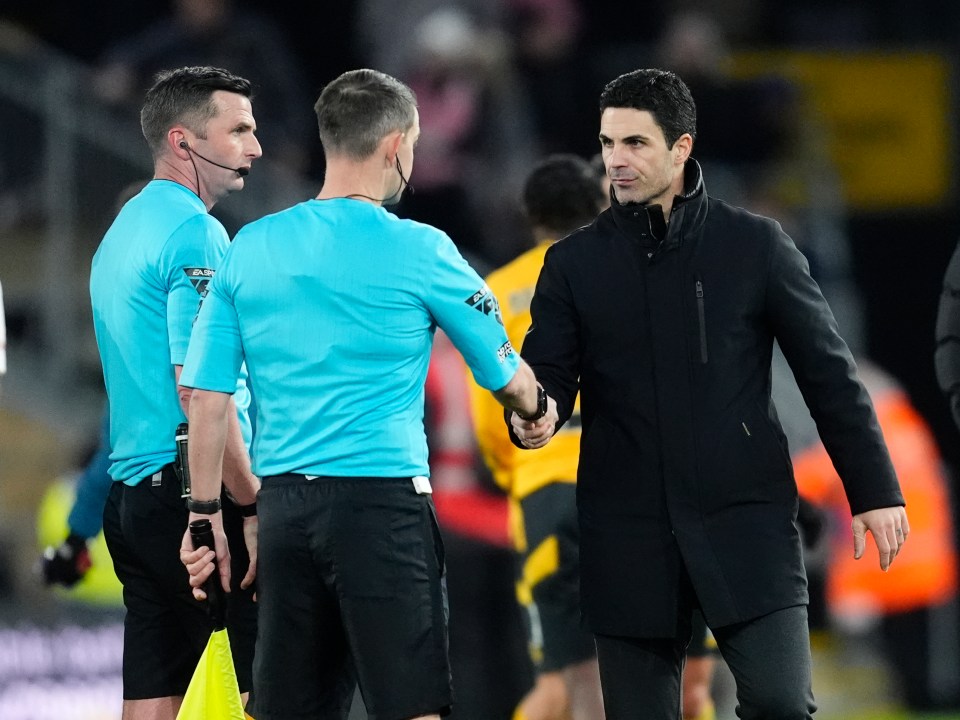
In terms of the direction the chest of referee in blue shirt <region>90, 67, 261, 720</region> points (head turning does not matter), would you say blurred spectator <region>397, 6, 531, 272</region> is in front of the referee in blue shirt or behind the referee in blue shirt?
in front

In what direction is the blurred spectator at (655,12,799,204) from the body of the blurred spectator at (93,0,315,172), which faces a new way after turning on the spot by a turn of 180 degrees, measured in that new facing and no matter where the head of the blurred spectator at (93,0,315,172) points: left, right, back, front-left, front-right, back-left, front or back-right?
right

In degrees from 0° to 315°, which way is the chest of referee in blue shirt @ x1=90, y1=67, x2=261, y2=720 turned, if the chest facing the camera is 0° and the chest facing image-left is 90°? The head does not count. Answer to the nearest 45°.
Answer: approximately 225°

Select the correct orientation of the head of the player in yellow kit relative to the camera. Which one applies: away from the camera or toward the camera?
away from the camera

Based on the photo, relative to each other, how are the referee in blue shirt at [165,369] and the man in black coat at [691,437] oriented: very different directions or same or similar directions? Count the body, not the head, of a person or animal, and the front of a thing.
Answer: very different directions

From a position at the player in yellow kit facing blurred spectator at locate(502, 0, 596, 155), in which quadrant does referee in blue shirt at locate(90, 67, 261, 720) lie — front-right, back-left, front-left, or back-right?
back-left

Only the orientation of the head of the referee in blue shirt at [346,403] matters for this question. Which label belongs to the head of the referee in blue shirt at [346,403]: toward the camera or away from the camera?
away from the camera

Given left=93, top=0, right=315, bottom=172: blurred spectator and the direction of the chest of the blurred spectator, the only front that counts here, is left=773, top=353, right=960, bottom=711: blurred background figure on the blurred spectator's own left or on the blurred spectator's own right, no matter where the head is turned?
on the blurred spectator's own left

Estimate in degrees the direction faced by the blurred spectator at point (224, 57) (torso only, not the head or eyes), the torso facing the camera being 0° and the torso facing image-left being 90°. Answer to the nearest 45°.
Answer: approximately 0°
